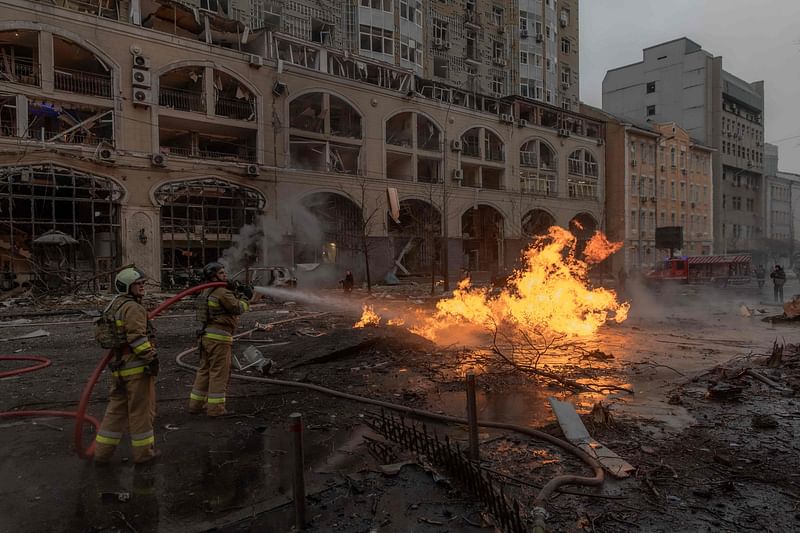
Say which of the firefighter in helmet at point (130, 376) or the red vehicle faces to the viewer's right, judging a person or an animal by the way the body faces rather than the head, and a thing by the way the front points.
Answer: the firefighter in helmet

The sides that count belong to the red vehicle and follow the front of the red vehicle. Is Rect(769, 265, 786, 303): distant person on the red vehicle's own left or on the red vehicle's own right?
on the red vehicle's own left

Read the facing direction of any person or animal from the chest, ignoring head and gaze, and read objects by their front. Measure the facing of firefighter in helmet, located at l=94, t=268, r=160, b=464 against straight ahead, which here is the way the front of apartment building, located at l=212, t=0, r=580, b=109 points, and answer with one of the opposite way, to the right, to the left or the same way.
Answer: to the left

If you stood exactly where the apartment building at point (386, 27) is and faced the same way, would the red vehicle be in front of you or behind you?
in front

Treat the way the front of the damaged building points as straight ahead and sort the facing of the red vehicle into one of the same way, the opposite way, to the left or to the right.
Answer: the opposite way

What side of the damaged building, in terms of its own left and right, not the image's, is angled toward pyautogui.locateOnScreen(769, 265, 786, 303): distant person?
front

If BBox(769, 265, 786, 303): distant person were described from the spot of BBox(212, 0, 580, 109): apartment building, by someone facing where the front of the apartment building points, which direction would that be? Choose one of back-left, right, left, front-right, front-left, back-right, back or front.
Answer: front

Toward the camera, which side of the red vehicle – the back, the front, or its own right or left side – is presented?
left

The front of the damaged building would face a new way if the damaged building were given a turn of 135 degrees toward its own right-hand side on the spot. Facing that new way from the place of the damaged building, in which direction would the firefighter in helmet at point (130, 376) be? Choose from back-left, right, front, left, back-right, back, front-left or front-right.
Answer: left

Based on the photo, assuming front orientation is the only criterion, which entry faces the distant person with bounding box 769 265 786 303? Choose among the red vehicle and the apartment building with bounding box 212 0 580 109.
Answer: the apartment building

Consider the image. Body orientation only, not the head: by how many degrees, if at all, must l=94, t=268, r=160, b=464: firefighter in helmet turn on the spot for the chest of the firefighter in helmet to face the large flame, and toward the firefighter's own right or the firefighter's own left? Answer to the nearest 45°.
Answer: approximately 45° to the firefighter's own left

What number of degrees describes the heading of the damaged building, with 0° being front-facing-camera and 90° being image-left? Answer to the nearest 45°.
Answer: approximately 315°

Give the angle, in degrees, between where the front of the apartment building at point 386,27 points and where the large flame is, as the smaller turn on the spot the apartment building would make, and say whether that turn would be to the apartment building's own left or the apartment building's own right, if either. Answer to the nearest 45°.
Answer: approximately 45° to the apartment building's own right

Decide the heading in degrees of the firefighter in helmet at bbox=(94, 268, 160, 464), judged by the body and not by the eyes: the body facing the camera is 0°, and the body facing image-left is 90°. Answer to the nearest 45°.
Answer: approximately 270°

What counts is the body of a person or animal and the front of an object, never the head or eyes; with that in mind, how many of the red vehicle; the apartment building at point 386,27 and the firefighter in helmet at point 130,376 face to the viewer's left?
1

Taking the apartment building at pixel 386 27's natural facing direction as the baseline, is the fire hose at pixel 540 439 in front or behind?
in front

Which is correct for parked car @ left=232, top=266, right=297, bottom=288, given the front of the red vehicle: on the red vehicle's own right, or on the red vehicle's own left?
on the red vehicle's own left

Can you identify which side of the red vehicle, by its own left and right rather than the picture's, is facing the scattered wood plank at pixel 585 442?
left
